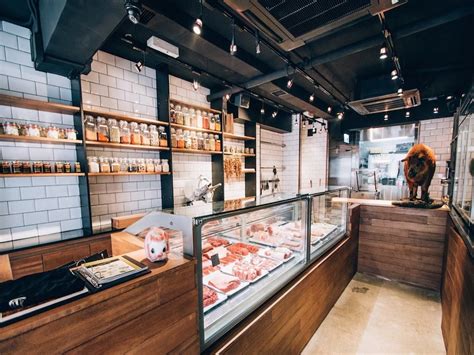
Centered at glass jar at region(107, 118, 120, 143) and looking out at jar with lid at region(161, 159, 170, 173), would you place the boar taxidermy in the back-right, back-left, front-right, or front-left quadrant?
front-right

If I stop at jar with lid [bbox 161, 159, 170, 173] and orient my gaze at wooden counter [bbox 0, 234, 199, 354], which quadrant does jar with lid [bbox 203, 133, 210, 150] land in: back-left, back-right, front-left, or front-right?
back-left

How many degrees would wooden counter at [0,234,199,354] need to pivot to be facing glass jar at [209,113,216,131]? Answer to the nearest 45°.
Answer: approximately 90° to its left

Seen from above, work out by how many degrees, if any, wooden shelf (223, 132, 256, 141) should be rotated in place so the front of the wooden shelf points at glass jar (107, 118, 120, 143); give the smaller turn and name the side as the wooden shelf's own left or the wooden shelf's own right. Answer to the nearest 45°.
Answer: approximately 90° to the wooden shelf's own right

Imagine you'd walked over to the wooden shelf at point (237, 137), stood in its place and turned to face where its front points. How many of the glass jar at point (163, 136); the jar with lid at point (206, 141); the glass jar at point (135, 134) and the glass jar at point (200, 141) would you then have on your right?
4

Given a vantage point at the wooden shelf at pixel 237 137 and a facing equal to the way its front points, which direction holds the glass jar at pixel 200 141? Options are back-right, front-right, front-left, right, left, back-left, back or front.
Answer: right

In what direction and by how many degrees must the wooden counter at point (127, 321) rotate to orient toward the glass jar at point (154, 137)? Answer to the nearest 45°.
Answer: approximately 135° to its left

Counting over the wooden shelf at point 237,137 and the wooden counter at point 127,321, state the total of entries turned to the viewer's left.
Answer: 0

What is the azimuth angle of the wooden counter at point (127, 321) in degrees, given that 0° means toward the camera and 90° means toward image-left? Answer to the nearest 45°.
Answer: approximately 315°

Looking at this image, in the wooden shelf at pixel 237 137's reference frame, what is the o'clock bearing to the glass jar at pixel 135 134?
The glass jar is roughly at 3 o'clock from the wooden shelf.

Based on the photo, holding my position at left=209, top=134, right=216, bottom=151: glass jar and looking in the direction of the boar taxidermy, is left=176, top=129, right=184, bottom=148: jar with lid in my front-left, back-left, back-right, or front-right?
back-right

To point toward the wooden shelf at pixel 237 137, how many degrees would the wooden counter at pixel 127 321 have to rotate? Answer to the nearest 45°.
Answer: approximately 90° to its left

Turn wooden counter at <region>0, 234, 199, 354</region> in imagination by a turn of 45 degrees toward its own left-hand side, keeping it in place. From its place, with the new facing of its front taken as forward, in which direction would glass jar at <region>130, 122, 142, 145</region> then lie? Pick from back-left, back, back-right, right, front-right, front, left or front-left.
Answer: left

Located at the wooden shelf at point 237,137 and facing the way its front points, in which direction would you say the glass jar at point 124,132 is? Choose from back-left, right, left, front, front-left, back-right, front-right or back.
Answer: right

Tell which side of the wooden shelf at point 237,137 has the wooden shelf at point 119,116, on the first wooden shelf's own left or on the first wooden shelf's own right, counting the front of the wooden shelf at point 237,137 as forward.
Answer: on the first wooden shelf's own right

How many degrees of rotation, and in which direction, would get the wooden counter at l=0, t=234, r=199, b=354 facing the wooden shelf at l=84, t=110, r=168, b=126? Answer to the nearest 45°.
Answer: approximately 135° to its left

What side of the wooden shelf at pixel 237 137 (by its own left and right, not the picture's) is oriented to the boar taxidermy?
front

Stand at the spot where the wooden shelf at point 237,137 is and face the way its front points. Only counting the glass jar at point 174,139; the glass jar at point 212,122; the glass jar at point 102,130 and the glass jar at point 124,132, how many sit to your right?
4
